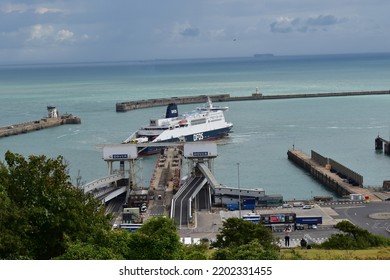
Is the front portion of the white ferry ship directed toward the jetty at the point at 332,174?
no

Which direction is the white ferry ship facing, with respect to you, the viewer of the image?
facing away from the viewer and to the right of the viewer

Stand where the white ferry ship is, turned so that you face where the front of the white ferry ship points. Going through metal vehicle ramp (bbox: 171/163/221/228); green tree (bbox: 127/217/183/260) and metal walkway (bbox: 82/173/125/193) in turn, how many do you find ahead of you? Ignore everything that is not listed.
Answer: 0

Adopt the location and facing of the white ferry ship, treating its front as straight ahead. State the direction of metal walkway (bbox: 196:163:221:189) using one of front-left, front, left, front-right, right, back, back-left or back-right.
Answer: back-right

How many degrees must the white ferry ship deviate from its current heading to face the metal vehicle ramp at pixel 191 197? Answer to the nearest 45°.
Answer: approximately 135° to its right

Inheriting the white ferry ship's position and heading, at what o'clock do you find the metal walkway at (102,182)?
The metal walkway is roughly at 5 o'clock from the white ferry ship.

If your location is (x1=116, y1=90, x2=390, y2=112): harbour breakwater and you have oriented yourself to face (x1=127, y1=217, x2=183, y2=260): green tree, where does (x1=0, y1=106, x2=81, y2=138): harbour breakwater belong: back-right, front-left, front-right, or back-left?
front-right

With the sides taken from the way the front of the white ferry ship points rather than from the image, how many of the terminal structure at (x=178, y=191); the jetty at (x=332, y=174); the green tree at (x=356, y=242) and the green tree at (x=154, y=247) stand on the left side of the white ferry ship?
0

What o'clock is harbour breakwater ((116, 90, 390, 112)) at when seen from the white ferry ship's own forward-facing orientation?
The harbour breakwater is roughly at 11 o'clock from the white ferry ship.

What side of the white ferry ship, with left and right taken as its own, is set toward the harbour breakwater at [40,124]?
left

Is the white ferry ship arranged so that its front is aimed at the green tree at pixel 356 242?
no

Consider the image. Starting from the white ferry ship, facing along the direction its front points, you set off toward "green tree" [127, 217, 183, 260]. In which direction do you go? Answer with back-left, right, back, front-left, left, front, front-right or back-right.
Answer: back-right

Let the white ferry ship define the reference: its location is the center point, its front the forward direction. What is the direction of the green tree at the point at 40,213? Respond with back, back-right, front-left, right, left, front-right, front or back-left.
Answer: back-right

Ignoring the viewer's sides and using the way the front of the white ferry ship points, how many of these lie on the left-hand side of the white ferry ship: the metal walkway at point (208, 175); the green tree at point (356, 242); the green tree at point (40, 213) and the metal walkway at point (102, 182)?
0

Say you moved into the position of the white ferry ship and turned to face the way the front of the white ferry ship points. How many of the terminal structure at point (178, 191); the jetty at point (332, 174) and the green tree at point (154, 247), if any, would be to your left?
0
